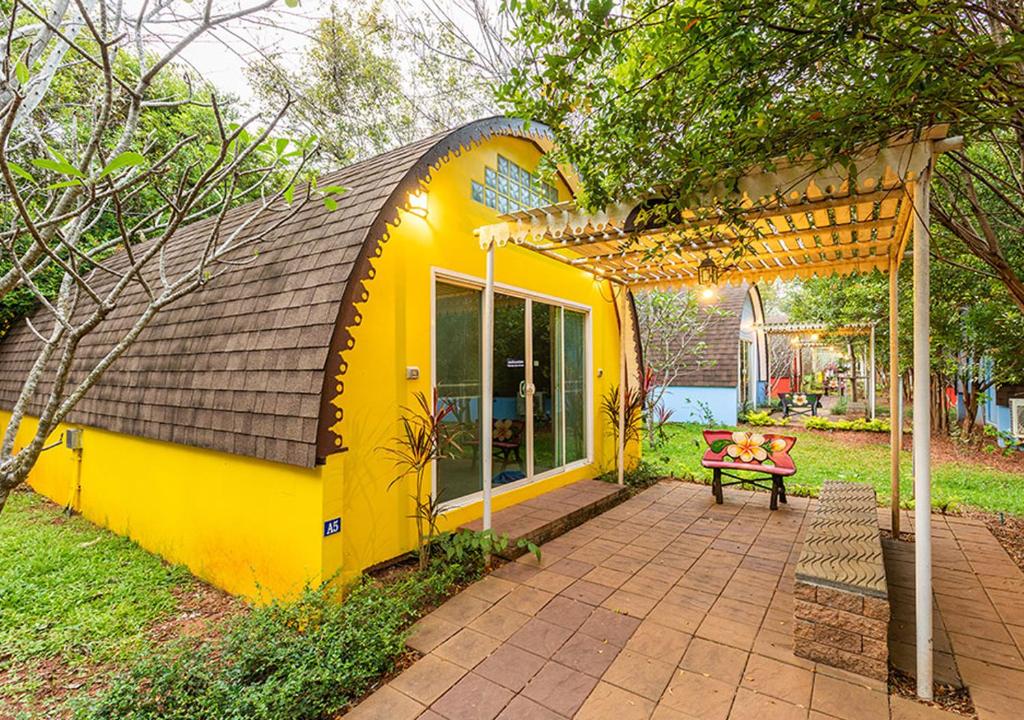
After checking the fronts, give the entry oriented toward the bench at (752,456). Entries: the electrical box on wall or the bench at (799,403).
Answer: the bench at (799,403)

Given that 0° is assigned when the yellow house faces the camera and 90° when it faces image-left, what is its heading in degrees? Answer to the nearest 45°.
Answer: approximately 315°

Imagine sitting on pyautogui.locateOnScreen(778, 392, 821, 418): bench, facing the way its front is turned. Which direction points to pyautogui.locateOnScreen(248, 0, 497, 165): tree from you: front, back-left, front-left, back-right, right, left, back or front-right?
front-right

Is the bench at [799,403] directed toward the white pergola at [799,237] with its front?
yes

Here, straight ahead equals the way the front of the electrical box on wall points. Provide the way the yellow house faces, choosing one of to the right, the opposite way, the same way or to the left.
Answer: to the left

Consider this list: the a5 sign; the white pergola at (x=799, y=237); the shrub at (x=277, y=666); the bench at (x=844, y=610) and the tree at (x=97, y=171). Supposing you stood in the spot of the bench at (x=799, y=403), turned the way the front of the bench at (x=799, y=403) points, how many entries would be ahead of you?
5

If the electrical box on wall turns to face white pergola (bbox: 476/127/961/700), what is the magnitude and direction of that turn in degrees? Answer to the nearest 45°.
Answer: approximately 90° to its left

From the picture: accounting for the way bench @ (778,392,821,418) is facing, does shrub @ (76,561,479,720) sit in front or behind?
in front

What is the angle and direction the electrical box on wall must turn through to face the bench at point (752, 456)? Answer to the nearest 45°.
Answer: approximately 90° to its left

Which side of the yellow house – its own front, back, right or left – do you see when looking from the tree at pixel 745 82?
front

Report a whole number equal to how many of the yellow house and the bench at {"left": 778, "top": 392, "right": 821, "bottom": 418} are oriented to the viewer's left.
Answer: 0

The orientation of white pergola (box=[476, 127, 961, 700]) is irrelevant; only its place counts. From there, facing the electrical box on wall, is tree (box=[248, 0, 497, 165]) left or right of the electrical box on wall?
right
